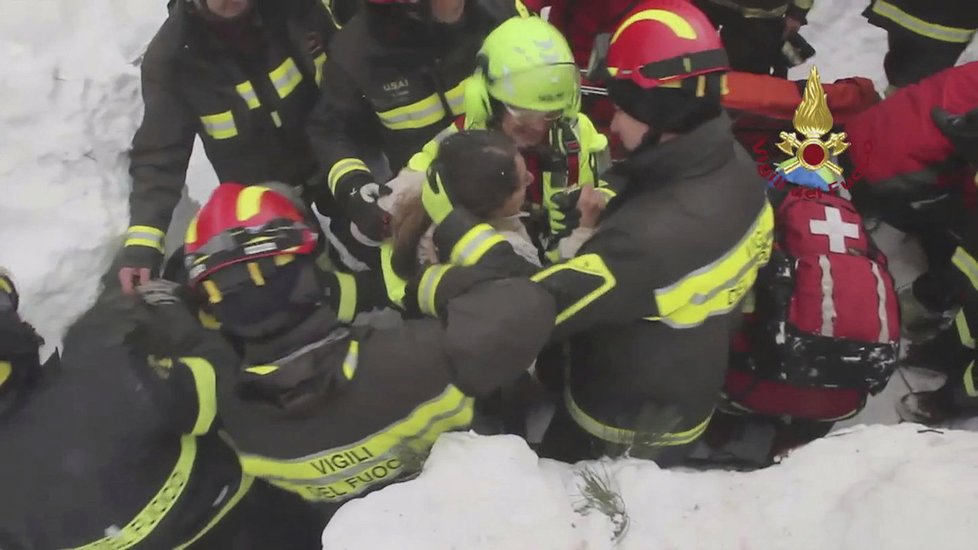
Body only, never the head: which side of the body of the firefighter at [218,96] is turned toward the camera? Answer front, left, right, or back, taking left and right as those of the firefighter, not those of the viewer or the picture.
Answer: front

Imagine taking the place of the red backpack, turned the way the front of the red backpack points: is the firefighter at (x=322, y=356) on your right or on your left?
on your right

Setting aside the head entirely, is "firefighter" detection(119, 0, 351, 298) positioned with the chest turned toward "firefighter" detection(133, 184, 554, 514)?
yes

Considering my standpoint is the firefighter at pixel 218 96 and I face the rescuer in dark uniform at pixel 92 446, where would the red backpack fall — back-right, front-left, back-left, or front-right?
front-left

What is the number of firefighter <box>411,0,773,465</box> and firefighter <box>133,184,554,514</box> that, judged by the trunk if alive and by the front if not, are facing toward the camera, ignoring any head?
0

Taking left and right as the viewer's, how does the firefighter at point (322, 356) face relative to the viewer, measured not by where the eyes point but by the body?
facing away from the viewer

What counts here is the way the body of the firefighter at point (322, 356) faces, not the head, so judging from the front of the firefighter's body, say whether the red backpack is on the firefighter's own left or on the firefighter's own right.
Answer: on the firefighter's own right

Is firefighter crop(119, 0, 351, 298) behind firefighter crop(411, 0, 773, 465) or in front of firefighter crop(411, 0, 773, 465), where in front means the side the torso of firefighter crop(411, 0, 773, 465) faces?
in front

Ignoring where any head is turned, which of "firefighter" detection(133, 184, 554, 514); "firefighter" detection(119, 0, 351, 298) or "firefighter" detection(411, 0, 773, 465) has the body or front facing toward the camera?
"firefighter" detection(119, 0, 351, 298)

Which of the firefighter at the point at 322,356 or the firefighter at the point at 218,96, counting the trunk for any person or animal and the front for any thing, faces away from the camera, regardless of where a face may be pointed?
the firefighter at the point at 322,356

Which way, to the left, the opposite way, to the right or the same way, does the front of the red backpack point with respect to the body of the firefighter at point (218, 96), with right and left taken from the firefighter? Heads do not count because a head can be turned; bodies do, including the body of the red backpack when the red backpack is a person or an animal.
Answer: the same way

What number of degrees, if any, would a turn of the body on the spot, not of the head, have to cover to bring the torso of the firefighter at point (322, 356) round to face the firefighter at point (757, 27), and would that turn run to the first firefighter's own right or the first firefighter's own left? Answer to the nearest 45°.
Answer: approximately 45° to the first firefighter's own right

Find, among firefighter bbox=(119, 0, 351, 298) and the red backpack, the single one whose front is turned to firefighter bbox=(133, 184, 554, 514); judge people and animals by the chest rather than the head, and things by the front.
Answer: firefighter bbox=(119, 0, 351, 298)

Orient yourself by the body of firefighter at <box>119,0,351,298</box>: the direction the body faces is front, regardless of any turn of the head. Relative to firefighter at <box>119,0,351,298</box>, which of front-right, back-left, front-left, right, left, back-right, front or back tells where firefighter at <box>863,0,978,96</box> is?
left

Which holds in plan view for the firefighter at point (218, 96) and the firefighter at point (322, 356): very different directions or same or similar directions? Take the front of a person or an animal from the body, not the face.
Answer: very different directions
